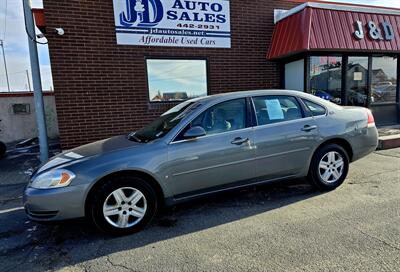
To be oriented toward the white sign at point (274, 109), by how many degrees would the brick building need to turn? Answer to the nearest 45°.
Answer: approximately 45° to its left

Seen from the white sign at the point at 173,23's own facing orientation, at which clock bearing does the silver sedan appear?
The silver sedan is roughly at 12 o'clock from the white sign.

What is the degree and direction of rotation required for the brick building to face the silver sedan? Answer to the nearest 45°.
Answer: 0° — it already faces it

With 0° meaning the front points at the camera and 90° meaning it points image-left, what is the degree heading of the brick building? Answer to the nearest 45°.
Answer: approximately 0°

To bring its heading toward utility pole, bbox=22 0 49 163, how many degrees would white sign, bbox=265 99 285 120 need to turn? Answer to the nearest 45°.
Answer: approximately 90° to its right

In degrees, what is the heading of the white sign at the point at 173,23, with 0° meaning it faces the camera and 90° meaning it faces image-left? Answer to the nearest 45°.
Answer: approximately 0°

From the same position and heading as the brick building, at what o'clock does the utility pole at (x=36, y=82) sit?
The utility pole is roughly at 2 o'clock from the brick building.
